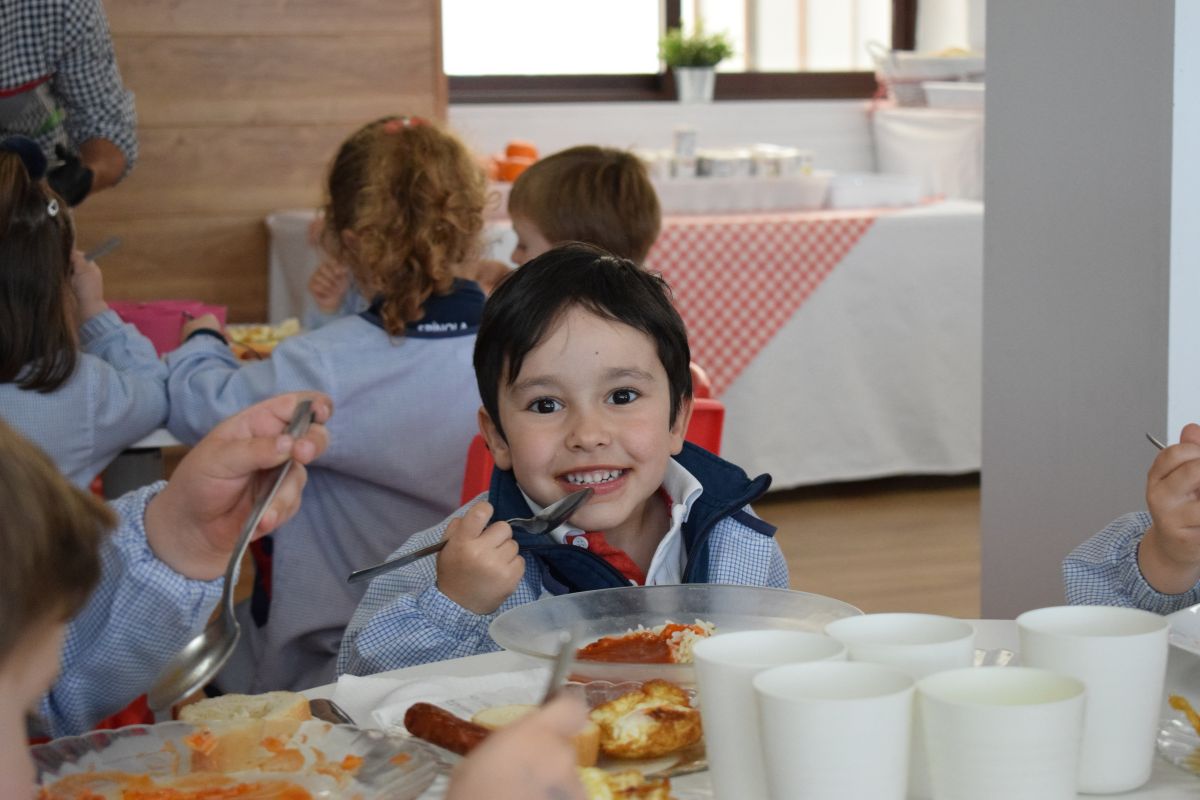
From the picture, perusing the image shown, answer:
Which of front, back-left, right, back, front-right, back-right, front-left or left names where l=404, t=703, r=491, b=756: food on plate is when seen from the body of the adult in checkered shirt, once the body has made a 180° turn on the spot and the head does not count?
back-right

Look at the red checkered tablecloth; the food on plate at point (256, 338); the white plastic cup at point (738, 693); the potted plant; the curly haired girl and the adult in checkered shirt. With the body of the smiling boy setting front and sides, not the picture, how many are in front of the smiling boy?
1

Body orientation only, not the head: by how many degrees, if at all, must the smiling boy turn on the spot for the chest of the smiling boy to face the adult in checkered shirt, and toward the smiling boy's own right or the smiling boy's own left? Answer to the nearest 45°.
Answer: approximately 135° to the smiling boy's own right

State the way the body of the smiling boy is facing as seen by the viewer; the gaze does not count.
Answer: toward the camera

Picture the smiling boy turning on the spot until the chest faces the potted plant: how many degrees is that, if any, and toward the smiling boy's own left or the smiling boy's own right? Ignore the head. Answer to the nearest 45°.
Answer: approximately 180°

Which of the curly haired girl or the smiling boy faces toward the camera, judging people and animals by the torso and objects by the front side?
the smiling boy

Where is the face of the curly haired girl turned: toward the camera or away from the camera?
away from the camera

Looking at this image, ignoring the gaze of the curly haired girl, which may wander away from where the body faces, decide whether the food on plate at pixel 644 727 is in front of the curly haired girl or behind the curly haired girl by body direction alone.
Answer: behind

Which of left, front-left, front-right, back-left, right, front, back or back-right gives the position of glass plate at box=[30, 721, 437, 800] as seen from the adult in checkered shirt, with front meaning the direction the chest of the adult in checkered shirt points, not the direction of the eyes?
front-left

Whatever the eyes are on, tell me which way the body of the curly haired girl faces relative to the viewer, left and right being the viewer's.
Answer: facing away from the viewer and to the left of the viewer

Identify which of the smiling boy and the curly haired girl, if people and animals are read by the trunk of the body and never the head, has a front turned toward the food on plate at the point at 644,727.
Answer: the smiling boy

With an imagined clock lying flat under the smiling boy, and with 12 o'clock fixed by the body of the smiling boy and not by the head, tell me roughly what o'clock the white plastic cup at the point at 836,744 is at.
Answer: The white plastic cup is roughly at 12 o'clock from the smiling boy.

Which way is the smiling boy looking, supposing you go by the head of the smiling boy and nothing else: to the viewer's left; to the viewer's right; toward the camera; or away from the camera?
toward the camera

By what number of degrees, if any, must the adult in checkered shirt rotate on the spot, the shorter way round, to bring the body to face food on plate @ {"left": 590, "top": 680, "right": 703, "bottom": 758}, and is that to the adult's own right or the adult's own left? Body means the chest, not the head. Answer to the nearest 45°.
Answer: approximately 45° to the adult's own left
